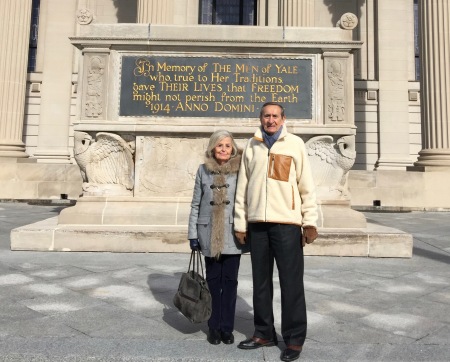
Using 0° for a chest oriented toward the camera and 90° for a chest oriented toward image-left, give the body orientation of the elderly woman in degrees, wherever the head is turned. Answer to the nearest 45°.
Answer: approximately 0°

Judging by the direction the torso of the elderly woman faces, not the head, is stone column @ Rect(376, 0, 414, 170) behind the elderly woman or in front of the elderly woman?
behind

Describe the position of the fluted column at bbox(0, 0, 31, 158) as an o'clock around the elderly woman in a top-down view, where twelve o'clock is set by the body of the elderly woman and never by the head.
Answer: The fluted column is roughly at 5 o'clock from the elderly woman.

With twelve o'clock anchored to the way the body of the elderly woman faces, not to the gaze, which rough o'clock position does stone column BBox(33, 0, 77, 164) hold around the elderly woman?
The stone column is roughly at 5 o'clock from the elderly woman.

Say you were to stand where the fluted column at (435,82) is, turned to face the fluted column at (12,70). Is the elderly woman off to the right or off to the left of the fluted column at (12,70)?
left
